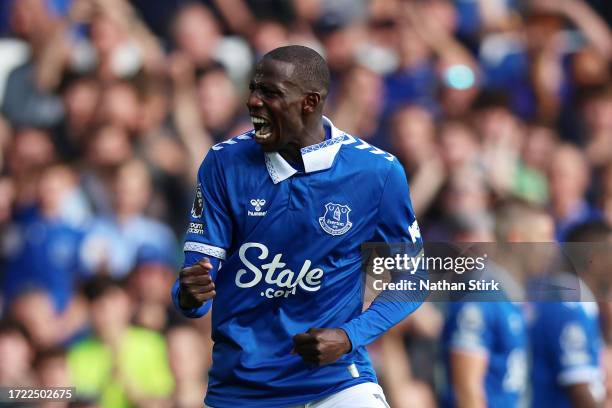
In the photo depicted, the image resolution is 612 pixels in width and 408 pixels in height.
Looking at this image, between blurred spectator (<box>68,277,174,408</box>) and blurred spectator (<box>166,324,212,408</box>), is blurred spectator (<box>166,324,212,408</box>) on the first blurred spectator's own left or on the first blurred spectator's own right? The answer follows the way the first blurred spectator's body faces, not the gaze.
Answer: on the first blurred spectator's own left

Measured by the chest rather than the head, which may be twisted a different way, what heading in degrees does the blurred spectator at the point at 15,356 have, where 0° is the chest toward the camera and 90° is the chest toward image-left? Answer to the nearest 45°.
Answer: approximately 0°

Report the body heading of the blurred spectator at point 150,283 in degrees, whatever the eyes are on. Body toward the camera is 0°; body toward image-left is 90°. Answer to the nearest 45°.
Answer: approximately 0°

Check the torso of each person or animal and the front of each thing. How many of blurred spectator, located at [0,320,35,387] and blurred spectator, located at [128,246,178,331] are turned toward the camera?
2

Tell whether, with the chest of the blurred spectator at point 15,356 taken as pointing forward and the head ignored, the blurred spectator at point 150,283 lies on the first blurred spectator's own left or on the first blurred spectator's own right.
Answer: on the first blurred spectator's own left
